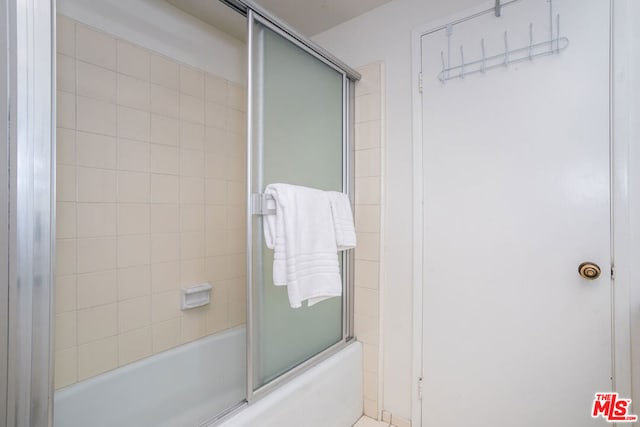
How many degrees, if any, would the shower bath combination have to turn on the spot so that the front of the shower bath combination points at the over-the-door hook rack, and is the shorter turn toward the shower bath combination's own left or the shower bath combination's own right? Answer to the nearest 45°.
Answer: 0° — it already faces it

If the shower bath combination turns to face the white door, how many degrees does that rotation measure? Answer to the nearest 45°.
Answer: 0° — it already faces it

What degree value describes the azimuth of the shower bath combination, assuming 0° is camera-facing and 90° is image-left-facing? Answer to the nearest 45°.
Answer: approximately 315°
